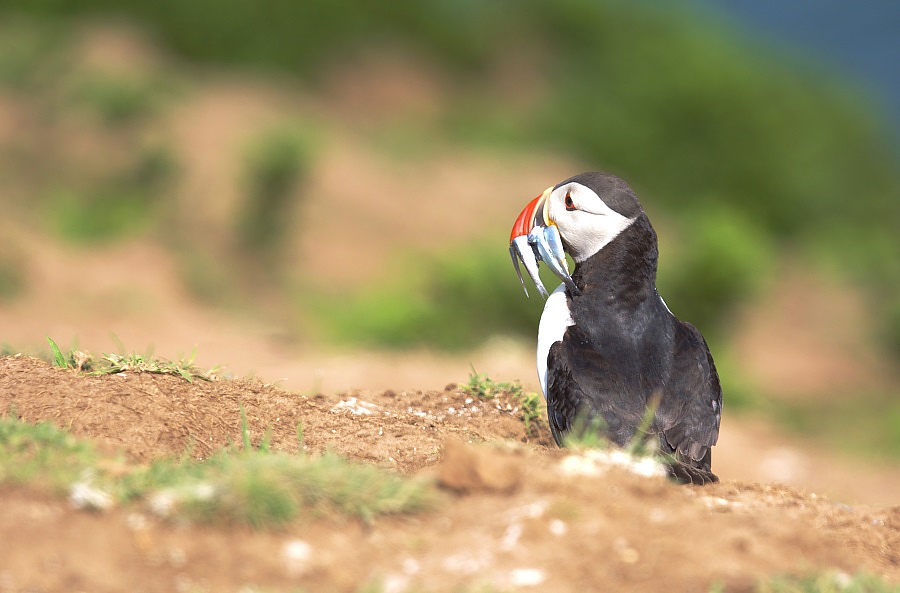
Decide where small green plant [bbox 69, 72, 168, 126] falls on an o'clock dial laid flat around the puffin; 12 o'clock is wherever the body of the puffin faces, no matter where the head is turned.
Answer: The small green plant is roughly at 12 o'clock from the puffin.

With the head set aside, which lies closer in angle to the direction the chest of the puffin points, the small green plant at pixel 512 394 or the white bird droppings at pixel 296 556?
the small green plant

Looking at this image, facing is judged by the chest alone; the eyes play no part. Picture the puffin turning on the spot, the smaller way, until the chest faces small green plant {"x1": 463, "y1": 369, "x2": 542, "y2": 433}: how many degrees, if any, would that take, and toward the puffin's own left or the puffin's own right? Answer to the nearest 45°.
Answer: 0° — it already faces it

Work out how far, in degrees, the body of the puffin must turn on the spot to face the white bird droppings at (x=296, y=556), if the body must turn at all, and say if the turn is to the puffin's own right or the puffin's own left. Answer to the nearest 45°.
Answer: approximately 90° to the puffin's own left

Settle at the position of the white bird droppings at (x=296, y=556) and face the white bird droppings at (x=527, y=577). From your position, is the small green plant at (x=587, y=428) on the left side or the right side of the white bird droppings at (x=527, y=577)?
left

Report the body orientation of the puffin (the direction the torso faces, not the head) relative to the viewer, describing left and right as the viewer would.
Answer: facing away from the viewer and to the left of the viewer
